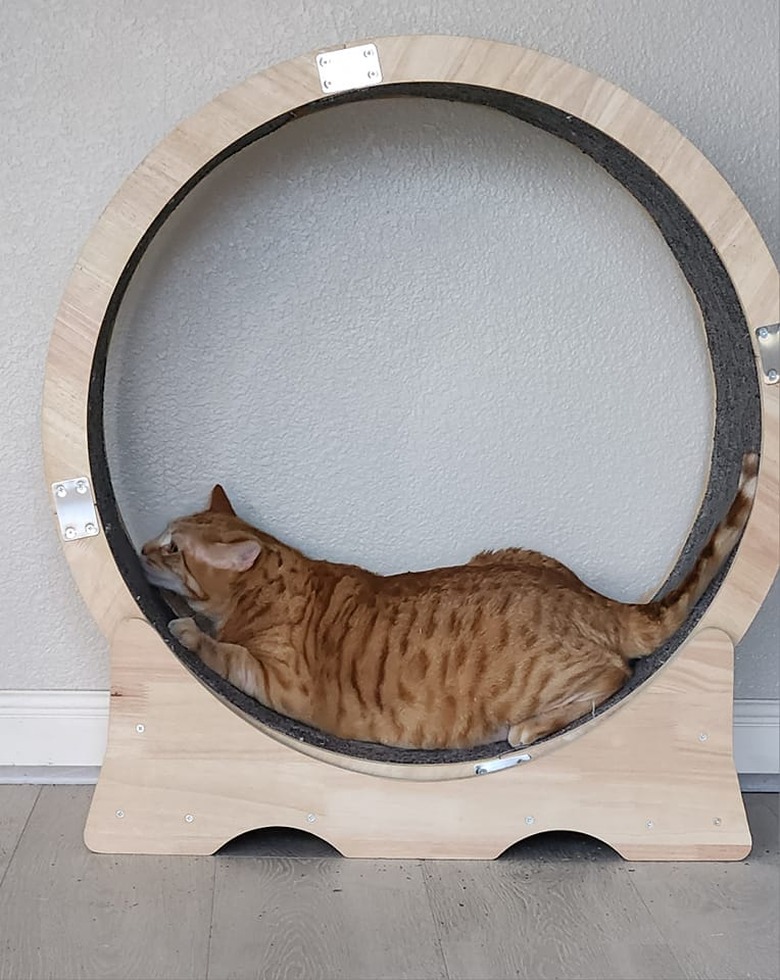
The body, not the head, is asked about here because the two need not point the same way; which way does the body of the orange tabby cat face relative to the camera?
to the viewer's left
